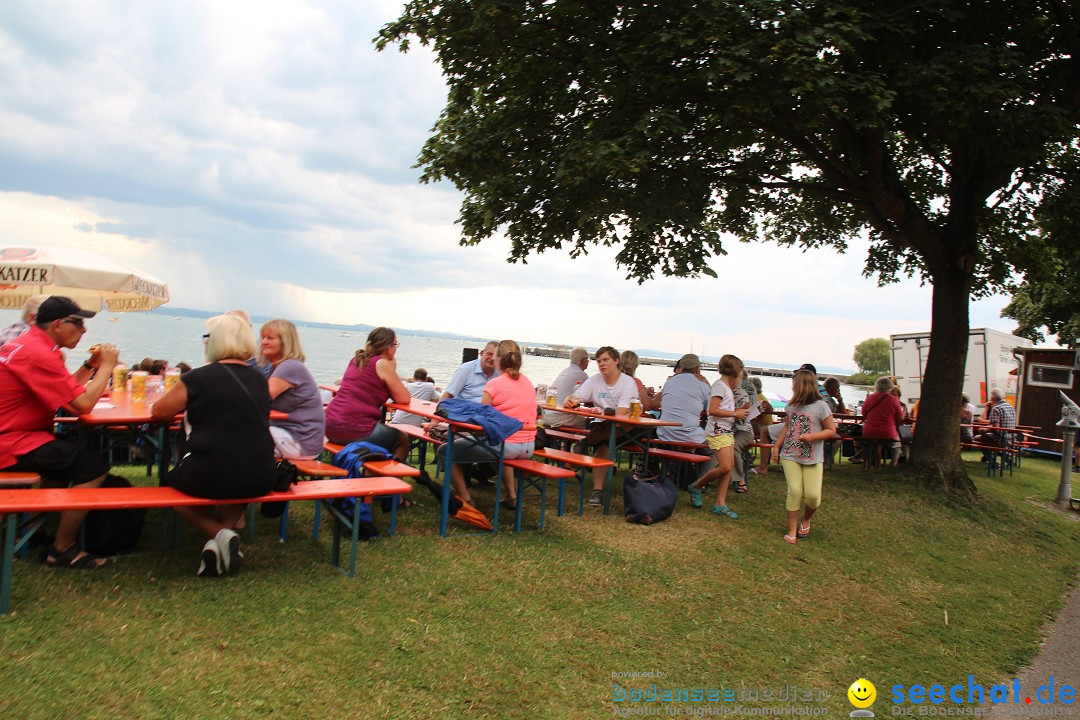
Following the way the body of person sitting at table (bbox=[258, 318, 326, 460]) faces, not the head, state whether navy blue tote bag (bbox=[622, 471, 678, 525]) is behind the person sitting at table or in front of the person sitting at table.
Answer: behind

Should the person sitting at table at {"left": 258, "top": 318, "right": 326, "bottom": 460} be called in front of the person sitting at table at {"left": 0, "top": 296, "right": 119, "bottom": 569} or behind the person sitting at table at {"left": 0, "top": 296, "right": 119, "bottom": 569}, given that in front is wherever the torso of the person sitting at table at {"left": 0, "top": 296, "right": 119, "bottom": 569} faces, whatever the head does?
in front

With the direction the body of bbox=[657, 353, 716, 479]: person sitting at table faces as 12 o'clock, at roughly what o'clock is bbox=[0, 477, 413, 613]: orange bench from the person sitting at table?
The orange bench is roughly at 7 o'clock from the person sitting at table.

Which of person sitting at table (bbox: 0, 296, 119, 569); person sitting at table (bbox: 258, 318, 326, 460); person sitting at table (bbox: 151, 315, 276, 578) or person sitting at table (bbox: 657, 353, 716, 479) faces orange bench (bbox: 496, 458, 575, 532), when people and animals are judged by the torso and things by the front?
person sitting at table (bbox: 0, 296, 119, 569)

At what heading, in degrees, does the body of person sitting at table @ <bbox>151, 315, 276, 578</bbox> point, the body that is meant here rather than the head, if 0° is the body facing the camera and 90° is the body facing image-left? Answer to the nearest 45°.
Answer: approximately 135°

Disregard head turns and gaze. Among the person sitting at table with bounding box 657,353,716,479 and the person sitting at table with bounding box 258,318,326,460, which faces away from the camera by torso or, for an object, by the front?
the person sitting at table with bounding box 657,353,716,479

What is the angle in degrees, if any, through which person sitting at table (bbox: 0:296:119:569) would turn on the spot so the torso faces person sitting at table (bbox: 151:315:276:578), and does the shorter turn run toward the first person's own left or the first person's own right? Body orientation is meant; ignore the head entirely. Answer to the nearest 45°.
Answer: approximately 45° to the first person's own right

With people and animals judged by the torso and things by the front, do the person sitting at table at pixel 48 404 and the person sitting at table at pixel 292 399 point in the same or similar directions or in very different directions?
very different directions

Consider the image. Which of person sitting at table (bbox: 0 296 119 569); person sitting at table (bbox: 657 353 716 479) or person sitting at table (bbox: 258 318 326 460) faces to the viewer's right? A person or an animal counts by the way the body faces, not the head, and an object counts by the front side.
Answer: person sitting at table (bbox: 0 296 119 569)

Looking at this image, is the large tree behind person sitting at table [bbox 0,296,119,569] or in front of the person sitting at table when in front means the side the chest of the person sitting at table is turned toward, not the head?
in front

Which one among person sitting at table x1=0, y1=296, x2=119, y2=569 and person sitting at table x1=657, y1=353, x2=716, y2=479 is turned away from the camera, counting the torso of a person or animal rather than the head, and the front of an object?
person sitting at table x1=657, y1=353, x2=716, y2=479

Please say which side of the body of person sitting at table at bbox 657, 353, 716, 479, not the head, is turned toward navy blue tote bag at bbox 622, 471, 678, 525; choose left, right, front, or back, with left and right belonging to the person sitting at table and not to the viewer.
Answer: back

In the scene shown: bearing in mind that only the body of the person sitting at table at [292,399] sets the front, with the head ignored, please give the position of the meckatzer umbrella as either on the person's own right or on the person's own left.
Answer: on the person's own right

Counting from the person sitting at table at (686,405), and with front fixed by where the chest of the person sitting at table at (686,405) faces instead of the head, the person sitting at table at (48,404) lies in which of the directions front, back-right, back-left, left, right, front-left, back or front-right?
back-left

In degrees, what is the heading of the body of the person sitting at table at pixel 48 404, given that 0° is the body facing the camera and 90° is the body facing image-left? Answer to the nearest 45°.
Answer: approximately 270°

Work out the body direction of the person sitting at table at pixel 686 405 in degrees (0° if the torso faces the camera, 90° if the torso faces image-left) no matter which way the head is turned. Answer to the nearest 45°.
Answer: approximately 180°

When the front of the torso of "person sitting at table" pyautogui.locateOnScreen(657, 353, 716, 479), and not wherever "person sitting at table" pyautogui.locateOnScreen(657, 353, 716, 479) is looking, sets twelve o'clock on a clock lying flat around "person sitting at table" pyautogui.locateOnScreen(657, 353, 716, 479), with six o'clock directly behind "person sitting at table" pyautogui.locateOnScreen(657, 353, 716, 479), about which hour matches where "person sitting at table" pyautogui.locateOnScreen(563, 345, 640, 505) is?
"person sitting at table" pyautogui.locateOnScreen(563, 345, 640, 505) is roughly at 9 o'clock from "person sitting at table" pyautogui.locateOnScreen(657, 353, 716, 479).

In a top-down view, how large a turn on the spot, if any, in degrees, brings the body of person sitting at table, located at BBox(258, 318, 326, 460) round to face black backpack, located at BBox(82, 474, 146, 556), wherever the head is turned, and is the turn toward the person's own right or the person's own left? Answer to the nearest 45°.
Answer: approximately 45° to the person's own left
